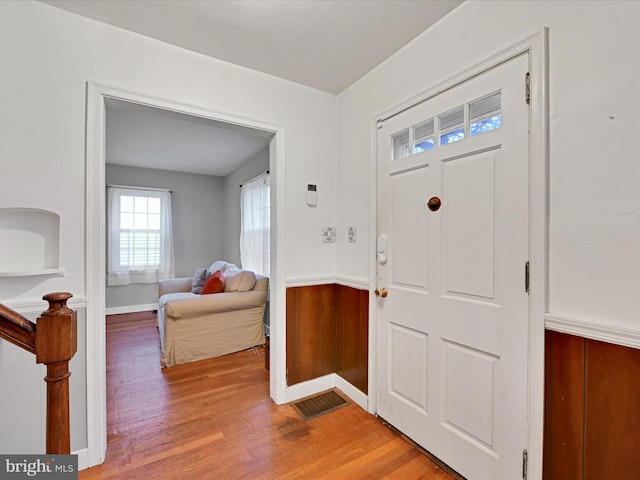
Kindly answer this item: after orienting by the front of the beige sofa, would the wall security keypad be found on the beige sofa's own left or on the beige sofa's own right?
on the beige sofa's own left

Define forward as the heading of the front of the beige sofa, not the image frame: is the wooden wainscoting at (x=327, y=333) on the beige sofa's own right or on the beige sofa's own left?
on the beige sofa's own left

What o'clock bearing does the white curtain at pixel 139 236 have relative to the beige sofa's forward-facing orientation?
The white curtain is roughly at 2 o'clock from the beige sofa.

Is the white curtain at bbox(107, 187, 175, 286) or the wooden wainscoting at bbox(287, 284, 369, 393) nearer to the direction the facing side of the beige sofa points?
the white curtain

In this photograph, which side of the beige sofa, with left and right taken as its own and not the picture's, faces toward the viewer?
left
